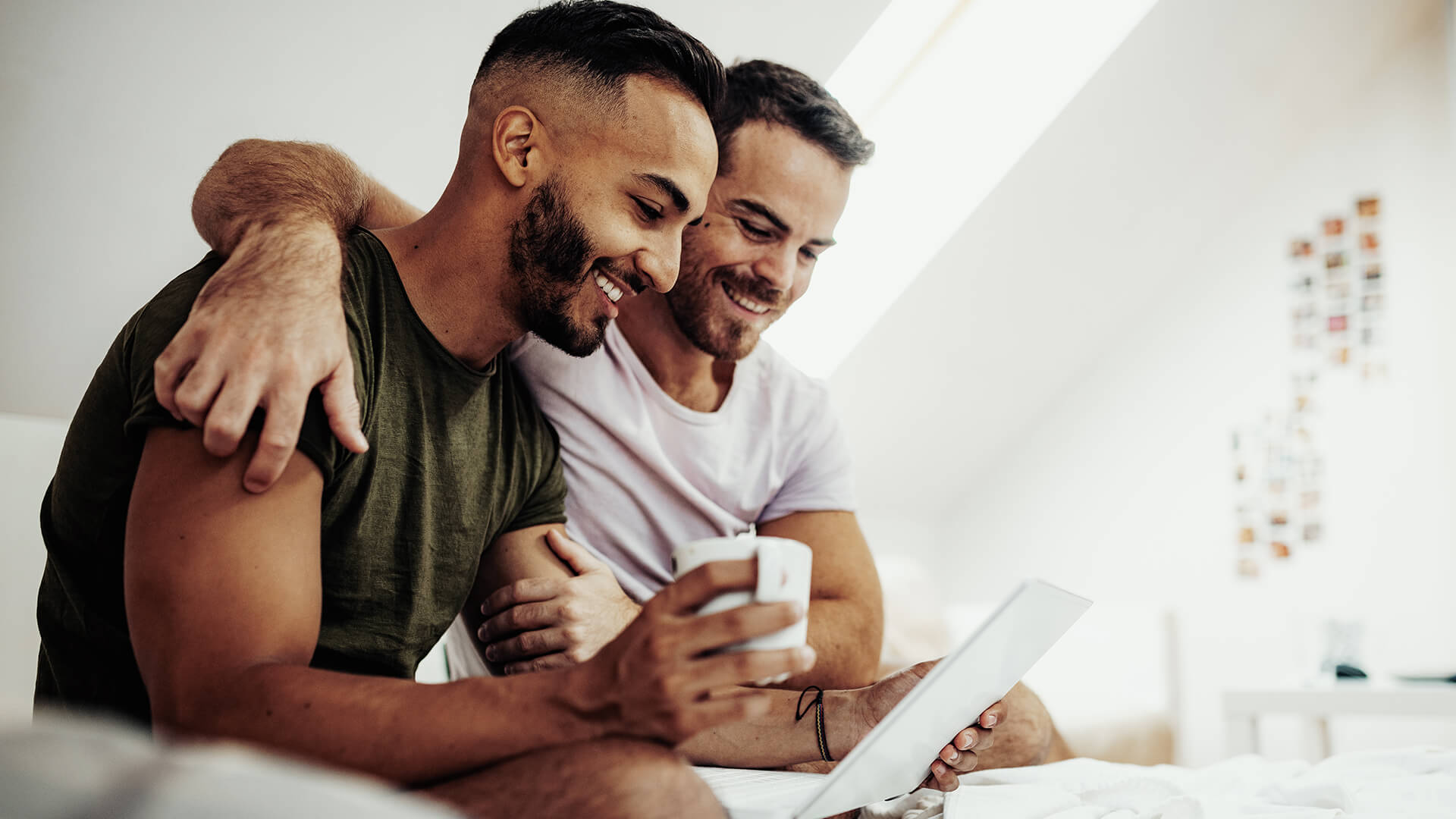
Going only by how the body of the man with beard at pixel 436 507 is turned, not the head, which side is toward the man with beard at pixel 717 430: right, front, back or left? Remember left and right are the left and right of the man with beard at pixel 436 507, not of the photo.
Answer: left

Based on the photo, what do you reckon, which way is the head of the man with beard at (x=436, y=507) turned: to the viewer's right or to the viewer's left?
to the viewer's right

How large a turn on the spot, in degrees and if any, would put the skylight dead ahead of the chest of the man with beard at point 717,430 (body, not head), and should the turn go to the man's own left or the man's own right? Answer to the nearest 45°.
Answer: approximately 90° to the man's own left

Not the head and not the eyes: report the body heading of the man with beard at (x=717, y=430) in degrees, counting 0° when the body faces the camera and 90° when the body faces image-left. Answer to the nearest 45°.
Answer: approximately 315°

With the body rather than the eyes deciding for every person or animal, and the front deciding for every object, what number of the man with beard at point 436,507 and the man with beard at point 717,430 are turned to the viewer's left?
0

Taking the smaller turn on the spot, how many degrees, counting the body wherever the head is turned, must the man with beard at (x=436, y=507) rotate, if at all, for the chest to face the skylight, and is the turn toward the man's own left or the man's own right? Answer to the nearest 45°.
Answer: approximately 90° to the man's own left

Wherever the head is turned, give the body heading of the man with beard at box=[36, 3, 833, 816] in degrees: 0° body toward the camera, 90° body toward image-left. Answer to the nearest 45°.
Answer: approximately 315°
